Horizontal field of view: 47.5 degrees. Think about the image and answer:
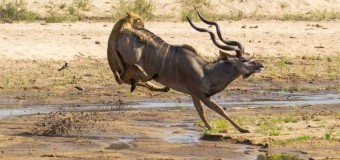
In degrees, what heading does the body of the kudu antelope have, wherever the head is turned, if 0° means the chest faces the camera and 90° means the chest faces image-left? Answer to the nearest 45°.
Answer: approximately 270°

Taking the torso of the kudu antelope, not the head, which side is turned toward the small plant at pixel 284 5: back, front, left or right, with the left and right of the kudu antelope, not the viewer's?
left
